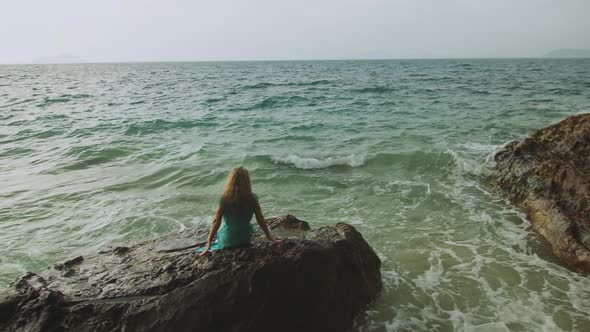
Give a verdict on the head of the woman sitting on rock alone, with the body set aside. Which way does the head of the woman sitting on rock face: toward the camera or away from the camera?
away from the camera

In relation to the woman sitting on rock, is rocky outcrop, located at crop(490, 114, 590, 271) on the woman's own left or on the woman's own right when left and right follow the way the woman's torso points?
on the woman's own right

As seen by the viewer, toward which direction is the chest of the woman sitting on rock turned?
away from the camera
